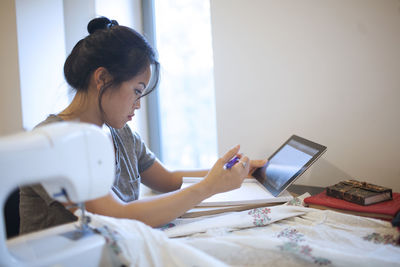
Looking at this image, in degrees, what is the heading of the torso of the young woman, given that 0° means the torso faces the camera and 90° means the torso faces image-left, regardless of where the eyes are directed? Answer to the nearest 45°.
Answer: approximately 270°
